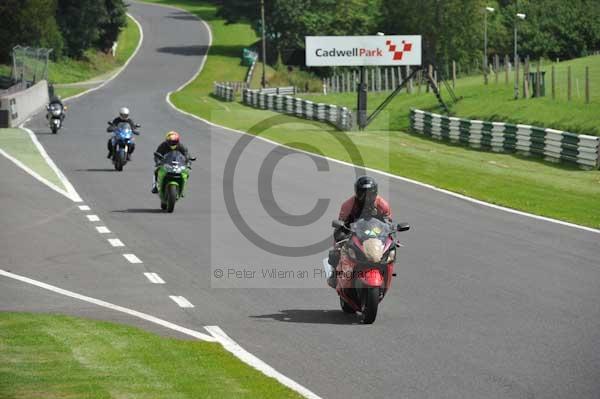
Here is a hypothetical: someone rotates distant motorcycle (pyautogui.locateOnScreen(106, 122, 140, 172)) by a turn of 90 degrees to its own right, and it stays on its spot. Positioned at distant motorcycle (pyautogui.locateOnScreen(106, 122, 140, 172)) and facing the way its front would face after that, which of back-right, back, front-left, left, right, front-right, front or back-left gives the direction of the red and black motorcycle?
left

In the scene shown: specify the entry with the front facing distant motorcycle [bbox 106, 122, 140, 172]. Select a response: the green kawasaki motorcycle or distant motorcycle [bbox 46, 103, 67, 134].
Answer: distant motorcycle [bbox 46, 103, 67, 134]

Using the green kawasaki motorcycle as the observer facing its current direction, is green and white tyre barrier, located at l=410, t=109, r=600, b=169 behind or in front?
behind

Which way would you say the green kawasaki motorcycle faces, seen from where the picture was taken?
facing the viewer

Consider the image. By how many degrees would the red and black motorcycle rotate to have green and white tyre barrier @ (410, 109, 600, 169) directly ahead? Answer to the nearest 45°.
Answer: approximately 180°

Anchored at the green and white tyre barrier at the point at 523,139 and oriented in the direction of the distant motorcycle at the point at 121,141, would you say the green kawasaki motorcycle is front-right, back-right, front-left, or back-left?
front-left

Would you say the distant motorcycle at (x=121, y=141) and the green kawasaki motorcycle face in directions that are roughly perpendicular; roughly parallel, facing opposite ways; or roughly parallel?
roughly parallel

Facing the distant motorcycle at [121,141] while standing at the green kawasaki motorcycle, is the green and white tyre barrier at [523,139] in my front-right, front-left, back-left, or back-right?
front-right

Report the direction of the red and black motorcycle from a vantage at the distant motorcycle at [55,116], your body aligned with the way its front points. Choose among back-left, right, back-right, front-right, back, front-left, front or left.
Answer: front

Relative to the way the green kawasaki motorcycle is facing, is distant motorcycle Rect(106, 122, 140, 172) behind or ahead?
behind

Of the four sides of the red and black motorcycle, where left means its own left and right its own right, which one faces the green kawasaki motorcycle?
back

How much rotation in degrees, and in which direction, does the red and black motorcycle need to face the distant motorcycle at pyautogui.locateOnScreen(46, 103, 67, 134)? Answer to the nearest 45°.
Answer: approximately 180°

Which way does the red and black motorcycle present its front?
toward the camera

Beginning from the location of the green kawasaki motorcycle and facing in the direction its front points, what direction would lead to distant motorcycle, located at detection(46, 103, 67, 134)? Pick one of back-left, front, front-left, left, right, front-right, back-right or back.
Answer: back

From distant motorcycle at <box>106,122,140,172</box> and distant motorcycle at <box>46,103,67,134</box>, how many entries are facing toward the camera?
2
